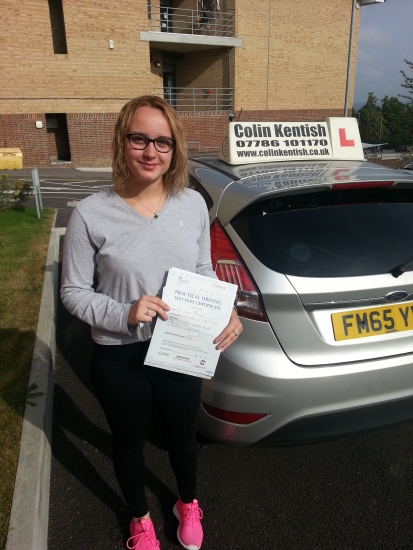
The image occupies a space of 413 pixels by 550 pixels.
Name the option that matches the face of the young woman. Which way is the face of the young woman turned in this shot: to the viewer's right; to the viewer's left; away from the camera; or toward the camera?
toward the camera

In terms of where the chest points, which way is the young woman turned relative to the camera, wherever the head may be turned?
toward the camera

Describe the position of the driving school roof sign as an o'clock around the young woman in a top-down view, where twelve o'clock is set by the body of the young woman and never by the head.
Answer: The driving school roof sign is roughly at 7 o'clock from the young woman.

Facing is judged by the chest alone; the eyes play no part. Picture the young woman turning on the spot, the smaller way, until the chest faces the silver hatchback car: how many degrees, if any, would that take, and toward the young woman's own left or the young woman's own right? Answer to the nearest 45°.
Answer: approximately 90° to the young woman's own left
